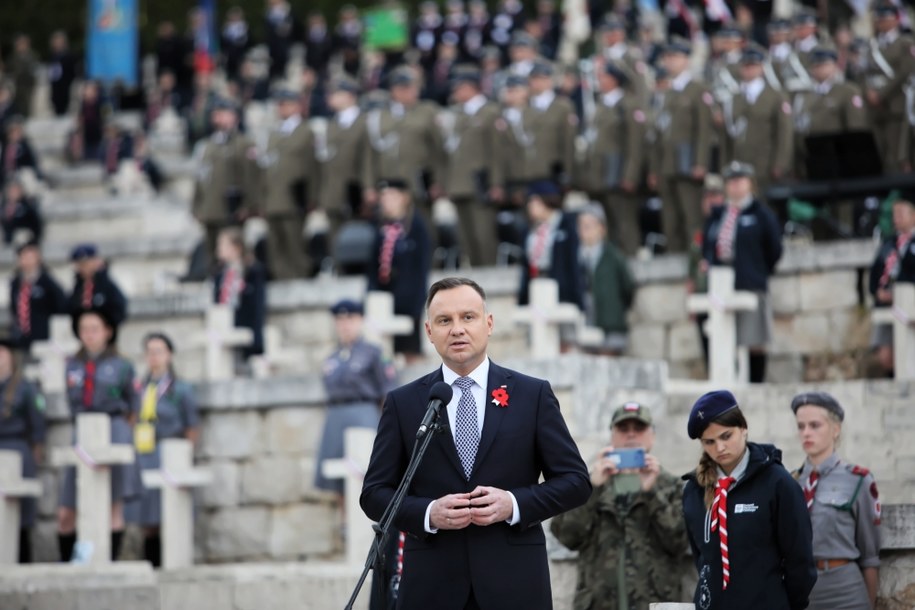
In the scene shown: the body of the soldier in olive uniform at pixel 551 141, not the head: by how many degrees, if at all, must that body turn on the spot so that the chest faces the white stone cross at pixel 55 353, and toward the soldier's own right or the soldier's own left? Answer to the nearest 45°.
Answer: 0° — they already face it

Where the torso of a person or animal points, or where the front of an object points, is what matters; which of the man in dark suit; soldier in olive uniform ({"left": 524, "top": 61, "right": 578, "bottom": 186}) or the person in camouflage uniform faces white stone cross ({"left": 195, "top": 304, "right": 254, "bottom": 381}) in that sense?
the soldier in olive uniform

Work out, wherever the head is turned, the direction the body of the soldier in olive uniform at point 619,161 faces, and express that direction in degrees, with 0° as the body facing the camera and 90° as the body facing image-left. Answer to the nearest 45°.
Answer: approximately 45°

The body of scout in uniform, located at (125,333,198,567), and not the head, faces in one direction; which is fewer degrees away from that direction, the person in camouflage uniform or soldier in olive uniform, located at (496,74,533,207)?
the person in camouflage uniform

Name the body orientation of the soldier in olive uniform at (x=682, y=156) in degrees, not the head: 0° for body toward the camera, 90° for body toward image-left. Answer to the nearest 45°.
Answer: approximately 45°

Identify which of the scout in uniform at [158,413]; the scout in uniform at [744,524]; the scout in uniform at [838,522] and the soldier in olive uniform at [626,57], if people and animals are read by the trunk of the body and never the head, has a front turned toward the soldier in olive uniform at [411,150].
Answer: the soldier in olive uniform at [626,57]

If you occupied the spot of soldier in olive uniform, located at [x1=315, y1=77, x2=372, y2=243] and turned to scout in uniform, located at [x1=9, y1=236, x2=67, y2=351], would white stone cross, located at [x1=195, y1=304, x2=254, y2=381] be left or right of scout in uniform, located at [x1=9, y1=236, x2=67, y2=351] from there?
left
